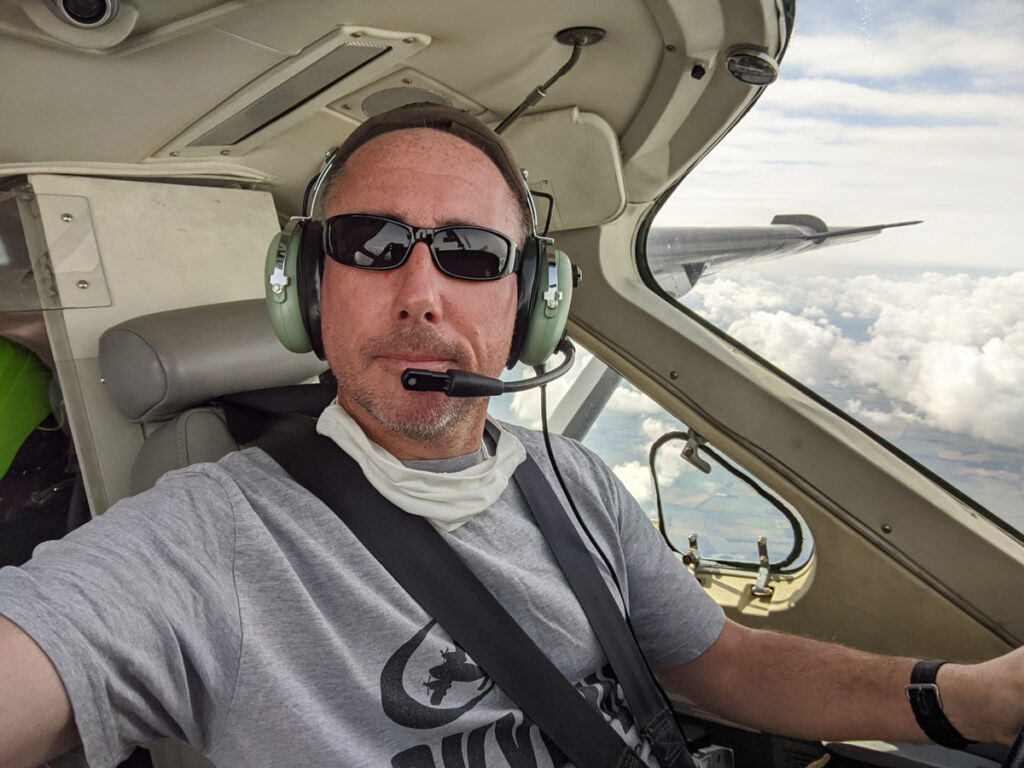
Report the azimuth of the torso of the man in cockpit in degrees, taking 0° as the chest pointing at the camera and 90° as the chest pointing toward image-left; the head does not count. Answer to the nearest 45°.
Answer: approximately 315°
